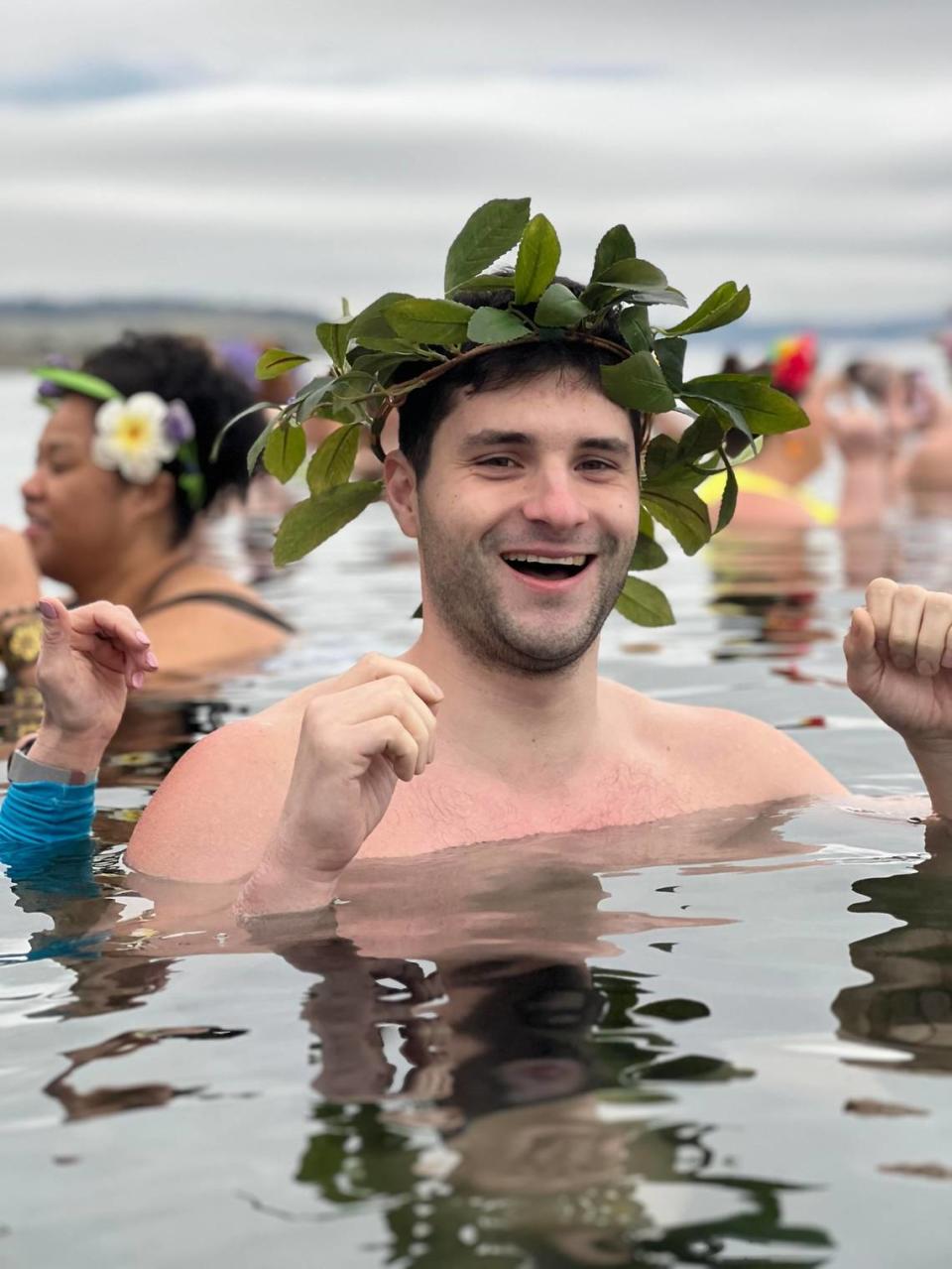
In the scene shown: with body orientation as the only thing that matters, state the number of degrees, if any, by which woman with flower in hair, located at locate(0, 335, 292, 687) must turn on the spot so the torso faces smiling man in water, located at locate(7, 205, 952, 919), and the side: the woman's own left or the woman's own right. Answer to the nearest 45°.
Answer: approximately 90° to the woman's own left

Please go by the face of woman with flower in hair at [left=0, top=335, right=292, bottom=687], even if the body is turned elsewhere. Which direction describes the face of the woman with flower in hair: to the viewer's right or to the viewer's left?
to the viewer's left

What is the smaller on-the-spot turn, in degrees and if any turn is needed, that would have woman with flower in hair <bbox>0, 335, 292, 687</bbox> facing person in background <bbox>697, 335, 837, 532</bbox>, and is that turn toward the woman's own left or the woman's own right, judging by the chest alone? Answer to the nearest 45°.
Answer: approximately 135° to the woman's own right

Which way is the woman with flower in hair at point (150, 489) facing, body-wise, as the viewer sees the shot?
to the viewer's left
